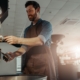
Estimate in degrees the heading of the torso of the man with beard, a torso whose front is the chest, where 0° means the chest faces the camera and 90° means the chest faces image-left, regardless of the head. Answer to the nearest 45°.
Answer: approximately 45°
